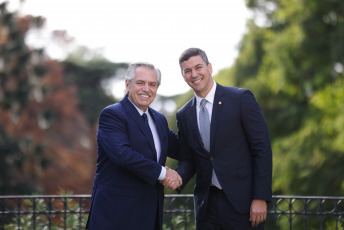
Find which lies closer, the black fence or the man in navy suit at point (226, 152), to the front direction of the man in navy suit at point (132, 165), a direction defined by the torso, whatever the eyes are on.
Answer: the man in navy suit

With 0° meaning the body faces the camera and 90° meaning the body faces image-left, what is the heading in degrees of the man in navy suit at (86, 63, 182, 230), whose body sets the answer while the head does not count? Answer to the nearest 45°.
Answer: approximately 315°

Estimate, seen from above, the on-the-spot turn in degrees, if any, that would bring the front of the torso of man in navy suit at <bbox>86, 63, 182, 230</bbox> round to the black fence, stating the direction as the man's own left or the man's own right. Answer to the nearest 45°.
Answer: approximately 135° to the man's own left

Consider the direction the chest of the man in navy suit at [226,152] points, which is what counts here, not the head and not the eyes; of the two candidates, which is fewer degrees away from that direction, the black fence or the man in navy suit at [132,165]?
the man in navy suit

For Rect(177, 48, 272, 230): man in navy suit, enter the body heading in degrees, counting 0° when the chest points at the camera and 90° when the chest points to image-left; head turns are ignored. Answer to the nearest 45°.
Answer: approximately 45°

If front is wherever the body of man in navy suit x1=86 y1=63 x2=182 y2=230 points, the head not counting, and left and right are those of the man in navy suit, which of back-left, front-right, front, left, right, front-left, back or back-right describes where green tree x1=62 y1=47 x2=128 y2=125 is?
back-left

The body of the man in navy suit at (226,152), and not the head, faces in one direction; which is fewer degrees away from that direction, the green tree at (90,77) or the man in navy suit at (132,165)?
the man in navy suit

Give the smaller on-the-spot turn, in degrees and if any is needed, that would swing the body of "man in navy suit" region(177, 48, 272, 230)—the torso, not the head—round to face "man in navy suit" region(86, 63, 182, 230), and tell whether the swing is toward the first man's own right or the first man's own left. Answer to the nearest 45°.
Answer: approximately 45° to the first man's own right
